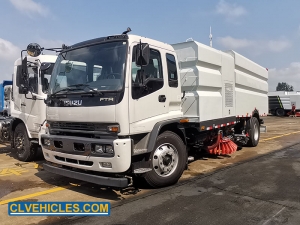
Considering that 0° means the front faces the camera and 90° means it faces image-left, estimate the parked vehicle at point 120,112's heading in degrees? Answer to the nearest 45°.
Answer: approximately 45°

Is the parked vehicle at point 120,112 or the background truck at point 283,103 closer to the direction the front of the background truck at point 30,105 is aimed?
the parked vehicle

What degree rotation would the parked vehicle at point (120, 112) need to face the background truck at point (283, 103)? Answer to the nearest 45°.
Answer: approximately 180°
